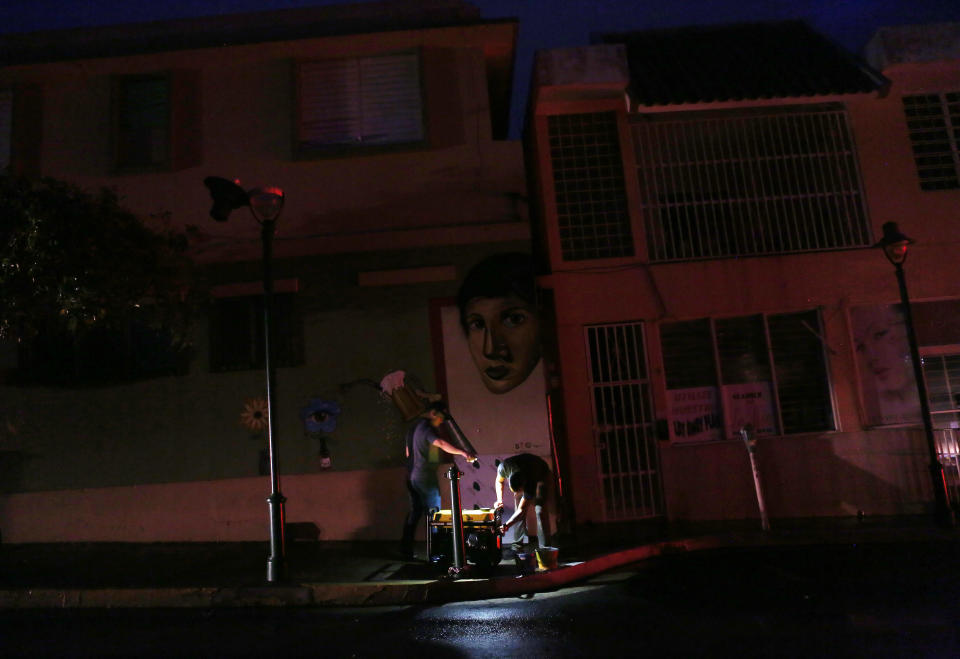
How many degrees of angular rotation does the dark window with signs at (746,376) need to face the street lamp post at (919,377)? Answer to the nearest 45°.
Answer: approximately 90° to its left

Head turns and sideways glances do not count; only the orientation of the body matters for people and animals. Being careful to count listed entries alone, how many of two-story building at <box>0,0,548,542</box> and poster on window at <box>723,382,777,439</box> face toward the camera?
2

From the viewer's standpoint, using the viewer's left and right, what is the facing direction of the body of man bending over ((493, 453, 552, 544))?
facing the viewer and to the left of the viewer

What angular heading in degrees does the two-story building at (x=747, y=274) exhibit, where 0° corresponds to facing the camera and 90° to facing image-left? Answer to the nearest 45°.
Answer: approximately 0°

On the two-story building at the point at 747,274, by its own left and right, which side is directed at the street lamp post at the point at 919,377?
left

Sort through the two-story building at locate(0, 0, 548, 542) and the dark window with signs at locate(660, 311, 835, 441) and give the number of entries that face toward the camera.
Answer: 2

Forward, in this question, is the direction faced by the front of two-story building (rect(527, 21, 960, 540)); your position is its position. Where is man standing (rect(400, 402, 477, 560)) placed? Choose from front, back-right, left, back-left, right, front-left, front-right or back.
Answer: front-right

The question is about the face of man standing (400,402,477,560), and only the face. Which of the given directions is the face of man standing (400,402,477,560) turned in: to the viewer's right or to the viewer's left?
to the viewer's right

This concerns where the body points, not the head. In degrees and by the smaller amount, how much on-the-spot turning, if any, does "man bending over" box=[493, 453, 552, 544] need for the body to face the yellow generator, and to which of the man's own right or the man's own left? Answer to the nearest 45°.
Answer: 0° — they already face it
